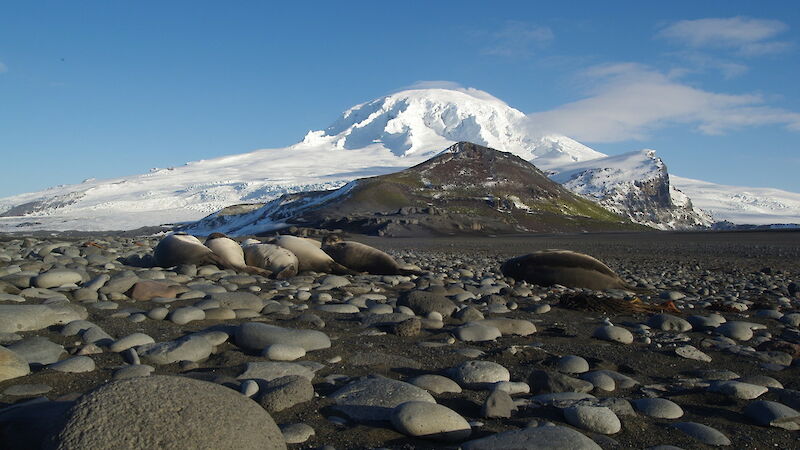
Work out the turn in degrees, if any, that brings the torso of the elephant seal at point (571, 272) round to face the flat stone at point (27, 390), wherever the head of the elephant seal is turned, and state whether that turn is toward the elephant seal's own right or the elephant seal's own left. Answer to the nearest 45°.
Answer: approximately 90° to the elephant seal's own left

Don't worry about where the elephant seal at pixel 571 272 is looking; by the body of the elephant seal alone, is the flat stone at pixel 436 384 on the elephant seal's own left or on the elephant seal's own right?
on the elephant seal's own left

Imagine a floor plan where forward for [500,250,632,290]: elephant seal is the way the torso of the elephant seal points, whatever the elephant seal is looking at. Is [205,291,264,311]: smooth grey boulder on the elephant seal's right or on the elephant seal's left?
on the elephant seal's left

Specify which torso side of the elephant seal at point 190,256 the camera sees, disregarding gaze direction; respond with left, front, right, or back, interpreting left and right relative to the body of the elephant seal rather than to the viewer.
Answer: left

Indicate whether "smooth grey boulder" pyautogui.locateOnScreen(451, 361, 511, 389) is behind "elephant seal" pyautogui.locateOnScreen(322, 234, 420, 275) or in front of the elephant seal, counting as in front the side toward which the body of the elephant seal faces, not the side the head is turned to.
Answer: behind

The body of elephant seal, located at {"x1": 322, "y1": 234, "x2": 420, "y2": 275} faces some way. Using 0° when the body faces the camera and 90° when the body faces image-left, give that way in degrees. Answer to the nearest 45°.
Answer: approximately 135°

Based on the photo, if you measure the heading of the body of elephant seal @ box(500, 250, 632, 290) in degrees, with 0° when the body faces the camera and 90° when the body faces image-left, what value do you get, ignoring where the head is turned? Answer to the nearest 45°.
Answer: approximately 90°

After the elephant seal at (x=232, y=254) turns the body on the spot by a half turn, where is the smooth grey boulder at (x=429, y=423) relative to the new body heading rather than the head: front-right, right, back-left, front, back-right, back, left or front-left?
front-right

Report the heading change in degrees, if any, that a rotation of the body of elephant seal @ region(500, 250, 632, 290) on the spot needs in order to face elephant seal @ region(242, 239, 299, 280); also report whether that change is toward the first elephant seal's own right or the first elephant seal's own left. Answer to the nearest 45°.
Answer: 0° — it already faces it

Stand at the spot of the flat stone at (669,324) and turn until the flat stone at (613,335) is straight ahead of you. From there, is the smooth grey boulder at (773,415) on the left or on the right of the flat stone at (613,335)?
left
